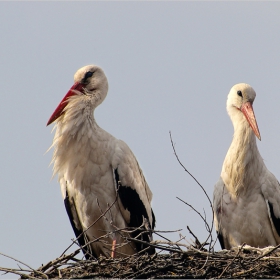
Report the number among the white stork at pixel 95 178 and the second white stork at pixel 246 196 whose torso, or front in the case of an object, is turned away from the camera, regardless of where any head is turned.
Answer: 0

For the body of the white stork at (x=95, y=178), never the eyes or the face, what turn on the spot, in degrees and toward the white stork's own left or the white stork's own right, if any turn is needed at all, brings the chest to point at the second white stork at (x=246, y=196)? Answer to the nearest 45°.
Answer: approximately 135° to the white stork's own left

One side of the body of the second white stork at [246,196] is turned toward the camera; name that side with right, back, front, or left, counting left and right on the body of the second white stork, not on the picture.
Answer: front

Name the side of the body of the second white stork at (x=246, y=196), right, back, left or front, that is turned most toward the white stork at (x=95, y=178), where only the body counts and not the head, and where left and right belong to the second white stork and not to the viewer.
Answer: right

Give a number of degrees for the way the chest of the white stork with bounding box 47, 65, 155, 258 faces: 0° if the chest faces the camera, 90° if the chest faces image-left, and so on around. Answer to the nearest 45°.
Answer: approximately 45°
